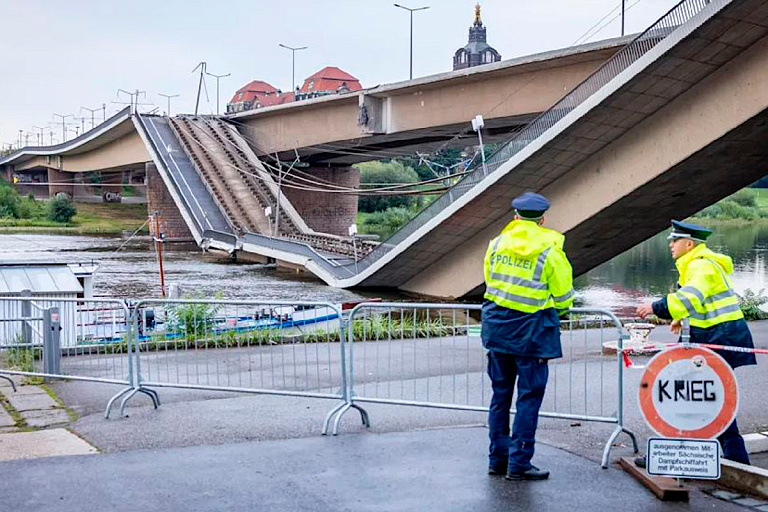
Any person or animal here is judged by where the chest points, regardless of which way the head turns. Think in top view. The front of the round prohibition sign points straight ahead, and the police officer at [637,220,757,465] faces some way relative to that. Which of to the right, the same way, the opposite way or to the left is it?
to the right

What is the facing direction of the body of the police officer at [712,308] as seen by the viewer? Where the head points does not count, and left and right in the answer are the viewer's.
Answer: facing to the left of the viewer

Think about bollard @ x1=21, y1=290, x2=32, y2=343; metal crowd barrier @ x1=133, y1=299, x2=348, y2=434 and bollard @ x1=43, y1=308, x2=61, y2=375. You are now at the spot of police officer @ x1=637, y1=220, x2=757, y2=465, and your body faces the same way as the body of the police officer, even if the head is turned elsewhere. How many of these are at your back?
0

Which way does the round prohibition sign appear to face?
toward the camera

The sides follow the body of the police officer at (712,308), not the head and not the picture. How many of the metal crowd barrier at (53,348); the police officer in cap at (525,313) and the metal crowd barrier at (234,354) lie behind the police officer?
0

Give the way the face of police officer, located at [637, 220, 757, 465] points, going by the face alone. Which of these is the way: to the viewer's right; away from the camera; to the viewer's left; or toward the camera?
to the viewer's left

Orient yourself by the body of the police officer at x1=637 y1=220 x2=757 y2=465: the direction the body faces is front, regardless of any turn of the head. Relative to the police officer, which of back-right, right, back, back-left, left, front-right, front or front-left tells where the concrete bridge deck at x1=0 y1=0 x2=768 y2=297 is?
right

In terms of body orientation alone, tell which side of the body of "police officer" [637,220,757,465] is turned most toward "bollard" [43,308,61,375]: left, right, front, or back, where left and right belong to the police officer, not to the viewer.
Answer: front

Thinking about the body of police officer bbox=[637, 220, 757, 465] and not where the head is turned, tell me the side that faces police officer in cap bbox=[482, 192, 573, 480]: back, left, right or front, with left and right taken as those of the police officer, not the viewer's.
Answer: front

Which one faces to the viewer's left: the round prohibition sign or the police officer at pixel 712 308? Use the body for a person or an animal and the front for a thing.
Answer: the police officer

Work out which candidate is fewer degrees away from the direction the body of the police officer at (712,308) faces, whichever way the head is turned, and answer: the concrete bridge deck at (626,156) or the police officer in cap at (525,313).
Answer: the police officer in cap

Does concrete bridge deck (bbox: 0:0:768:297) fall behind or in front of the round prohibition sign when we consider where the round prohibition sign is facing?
behind

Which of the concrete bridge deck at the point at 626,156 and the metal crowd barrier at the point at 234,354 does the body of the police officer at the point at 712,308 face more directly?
the metal crowd barrier

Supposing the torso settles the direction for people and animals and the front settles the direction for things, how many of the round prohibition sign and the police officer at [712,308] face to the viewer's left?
1

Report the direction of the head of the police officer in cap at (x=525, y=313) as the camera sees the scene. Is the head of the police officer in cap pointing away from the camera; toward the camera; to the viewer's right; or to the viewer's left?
away from the camera
